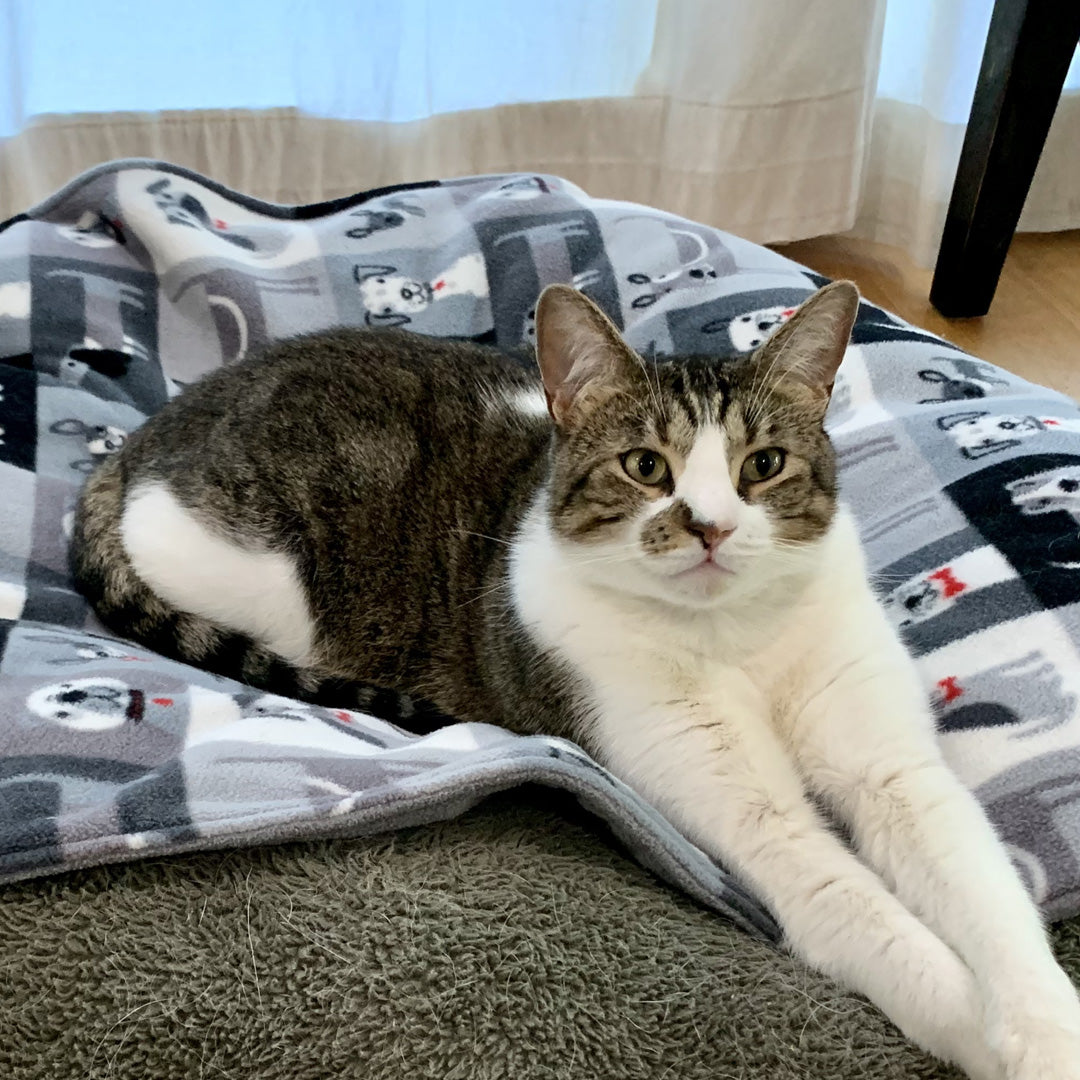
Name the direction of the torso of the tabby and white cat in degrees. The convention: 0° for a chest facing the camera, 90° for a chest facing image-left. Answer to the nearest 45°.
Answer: approximately 315°
